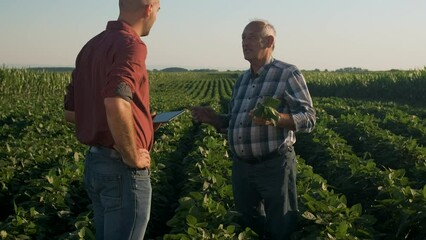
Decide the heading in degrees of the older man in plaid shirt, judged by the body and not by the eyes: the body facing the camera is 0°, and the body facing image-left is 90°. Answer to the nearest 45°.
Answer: approximately 45°

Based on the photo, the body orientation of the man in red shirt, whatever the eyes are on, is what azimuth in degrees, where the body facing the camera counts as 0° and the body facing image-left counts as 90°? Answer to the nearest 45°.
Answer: approximately 225°

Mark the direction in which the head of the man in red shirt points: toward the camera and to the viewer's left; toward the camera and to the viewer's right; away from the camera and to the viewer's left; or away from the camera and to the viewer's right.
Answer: away from the camera and to the viewer's right
